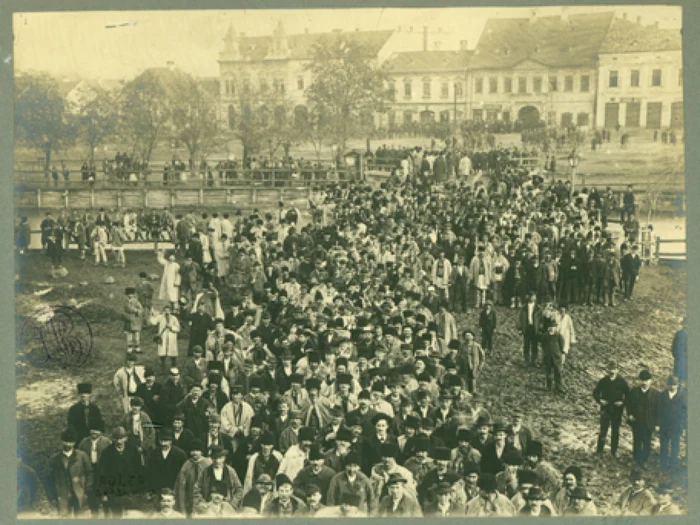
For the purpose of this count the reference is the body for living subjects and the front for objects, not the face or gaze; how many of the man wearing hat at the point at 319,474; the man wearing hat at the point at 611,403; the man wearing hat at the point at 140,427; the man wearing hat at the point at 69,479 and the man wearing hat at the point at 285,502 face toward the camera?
5

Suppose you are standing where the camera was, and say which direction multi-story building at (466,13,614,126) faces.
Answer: facing the viewer

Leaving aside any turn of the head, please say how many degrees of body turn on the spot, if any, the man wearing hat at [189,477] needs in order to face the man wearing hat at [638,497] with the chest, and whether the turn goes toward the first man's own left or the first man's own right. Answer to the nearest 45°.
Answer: approximately 90° to the first man's own left

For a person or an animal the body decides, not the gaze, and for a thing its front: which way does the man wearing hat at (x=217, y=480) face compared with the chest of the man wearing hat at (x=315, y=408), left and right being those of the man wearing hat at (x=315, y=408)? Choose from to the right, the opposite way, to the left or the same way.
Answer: the same way

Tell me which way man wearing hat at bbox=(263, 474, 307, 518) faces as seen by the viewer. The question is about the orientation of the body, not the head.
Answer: toward the camera

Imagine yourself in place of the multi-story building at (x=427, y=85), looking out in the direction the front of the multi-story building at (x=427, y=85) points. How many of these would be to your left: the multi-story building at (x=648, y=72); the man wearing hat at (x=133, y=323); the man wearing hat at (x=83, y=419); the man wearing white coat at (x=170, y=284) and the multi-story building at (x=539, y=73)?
2

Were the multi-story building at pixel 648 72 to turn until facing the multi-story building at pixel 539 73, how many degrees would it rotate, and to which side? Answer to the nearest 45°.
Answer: approximately 90° to its right

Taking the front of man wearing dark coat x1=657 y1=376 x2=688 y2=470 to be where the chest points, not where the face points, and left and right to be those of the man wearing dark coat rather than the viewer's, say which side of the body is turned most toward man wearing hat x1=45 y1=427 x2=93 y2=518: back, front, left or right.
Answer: right

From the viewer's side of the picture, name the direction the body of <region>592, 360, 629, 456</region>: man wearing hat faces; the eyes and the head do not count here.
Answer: toward the camera

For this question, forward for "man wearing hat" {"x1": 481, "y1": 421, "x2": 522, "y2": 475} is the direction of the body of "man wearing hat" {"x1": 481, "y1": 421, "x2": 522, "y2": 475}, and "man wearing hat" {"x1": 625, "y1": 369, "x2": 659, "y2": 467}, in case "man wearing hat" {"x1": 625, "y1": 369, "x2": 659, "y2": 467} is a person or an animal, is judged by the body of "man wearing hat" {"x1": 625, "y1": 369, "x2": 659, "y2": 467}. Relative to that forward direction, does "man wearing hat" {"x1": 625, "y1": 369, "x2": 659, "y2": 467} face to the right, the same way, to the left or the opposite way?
the same way

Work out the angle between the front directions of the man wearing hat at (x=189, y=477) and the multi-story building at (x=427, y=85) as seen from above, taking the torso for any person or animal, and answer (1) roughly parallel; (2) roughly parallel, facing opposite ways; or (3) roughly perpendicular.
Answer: roughly parallel

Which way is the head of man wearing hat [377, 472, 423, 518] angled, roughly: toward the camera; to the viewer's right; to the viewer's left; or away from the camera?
toward the camera

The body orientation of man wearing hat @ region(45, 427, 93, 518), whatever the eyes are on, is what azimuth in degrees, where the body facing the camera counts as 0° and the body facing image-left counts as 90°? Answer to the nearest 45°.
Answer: approximately 0°
